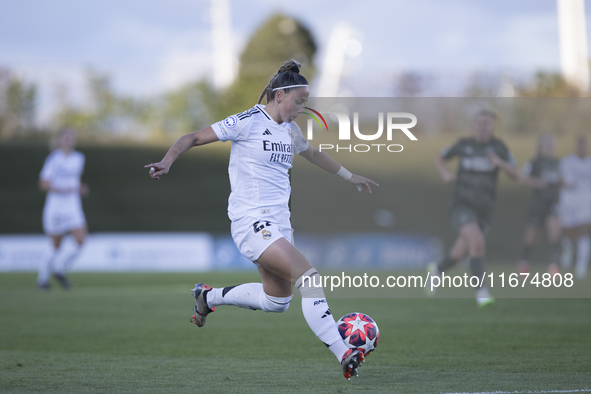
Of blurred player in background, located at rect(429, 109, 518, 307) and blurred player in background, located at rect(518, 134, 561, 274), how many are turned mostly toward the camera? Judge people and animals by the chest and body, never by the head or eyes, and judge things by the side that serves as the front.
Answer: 2

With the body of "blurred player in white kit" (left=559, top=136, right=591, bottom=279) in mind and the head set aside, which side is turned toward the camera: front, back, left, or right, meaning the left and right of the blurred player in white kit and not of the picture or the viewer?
front

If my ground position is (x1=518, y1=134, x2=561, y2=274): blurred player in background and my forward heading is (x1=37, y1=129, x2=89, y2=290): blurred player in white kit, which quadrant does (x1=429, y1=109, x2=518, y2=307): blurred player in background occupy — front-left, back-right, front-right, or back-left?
front-left

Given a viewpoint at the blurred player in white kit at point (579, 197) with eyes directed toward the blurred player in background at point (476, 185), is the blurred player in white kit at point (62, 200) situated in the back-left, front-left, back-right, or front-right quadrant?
front-right

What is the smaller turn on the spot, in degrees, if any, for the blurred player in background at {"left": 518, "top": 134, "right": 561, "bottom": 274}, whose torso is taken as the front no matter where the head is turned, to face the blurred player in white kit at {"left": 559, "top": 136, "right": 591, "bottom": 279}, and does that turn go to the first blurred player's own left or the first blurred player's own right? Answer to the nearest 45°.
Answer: approximately 135° to the first blurred player's own left

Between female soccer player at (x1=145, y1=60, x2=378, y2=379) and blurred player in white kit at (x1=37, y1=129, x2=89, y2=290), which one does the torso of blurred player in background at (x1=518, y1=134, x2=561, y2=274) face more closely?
the female soccer player

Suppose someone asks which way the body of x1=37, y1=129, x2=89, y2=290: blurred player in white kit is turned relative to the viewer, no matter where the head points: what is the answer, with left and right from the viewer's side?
facing the viewer and to the right of the viewer

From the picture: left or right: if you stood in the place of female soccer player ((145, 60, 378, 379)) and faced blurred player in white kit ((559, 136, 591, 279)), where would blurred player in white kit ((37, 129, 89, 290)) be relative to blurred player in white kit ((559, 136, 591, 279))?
left

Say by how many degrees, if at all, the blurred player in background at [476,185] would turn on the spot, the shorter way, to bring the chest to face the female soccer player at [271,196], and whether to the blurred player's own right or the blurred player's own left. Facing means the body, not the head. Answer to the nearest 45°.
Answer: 0° — they already face them

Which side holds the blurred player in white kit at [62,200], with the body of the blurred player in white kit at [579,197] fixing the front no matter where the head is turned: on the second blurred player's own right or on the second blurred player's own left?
on the second blurred player's own right

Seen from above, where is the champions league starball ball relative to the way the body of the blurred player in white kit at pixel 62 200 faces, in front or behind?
in front

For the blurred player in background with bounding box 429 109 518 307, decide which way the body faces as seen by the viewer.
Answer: toward the camera

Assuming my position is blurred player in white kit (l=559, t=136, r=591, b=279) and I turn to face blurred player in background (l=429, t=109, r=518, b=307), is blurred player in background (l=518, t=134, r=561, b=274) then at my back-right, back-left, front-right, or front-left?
front-right

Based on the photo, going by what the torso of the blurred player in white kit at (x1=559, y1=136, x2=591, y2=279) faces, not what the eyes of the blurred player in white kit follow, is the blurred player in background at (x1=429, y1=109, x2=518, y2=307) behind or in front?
in front

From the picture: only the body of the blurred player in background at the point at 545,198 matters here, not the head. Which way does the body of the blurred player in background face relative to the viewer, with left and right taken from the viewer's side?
facing the viewer

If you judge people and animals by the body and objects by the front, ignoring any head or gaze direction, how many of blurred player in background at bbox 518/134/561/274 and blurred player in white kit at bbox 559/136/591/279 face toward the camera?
2
